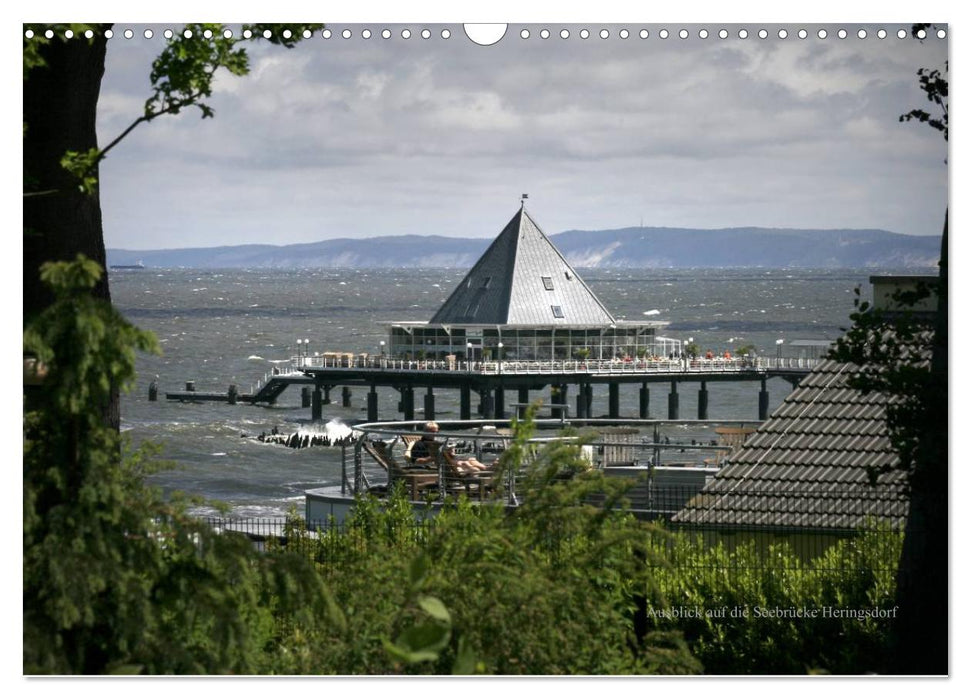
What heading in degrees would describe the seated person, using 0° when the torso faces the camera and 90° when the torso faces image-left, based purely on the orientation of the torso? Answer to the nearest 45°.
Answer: approximately 270°

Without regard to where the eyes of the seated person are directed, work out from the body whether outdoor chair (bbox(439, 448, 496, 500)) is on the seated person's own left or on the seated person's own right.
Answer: on the seated person's own right

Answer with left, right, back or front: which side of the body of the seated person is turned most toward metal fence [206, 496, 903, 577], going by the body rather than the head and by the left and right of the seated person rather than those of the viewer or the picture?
right
